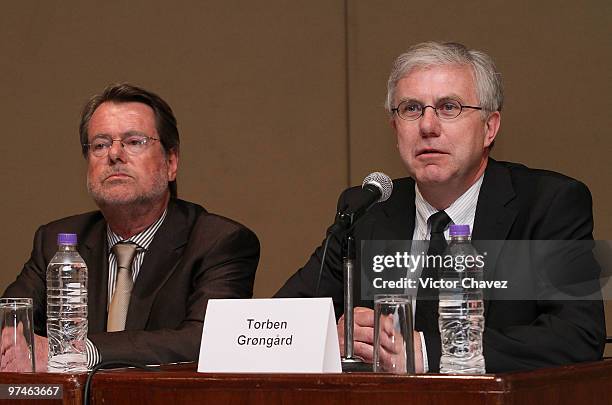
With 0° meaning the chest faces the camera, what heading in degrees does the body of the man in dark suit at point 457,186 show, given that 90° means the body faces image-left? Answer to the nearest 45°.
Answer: approximately 45°

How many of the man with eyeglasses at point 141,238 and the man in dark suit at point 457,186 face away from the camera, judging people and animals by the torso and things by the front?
0

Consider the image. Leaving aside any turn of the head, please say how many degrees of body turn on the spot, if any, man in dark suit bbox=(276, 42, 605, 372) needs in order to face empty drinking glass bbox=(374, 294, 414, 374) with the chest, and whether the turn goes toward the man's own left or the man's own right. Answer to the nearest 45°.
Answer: approximately 45° to the man's own left

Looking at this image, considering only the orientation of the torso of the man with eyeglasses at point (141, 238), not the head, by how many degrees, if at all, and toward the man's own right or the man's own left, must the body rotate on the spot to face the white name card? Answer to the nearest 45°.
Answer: approximately 45° to the man's own left

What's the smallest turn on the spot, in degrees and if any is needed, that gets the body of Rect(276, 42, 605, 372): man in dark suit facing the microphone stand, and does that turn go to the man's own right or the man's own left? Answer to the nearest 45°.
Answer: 0° — they already face it

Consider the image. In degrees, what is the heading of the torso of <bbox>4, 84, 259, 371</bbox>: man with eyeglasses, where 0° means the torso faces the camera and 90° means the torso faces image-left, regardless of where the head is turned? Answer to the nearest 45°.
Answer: approximately 45°

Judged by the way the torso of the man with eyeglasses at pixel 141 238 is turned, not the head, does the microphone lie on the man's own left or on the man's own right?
on the man's own left

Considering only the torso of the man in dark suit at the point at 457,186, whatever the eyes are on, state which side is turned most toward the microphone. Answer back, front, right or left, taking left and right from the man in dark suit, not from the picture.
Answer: front

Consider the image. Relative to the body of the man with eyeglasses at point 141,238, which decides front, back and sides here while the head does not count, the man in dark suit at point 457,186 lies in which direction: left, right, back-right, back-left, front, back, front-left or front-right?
left

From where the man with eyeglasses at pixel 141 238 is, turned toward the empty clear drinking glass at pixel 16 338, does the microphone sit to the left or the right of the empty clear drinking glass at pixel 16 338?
left
